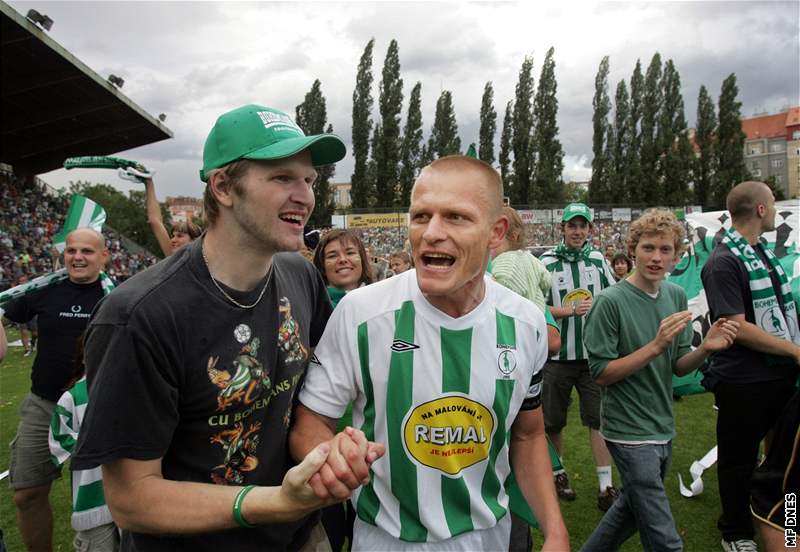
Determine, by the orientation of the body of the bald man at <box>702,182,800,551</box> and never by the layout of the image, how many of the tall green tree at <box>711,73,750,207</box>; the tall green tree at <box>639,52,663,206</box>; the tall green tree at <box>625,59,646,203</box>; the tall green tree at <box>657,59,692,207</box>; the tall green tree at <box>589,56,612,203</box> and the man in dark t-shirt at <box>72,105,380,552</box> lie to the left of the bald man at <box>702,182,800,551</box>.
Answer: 5

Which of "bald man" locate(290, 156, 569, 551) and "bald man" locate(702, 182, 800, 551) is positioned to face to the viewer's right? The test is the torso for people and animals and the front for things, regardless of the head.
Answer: "bald man" locate(702, 182, 800, 551)

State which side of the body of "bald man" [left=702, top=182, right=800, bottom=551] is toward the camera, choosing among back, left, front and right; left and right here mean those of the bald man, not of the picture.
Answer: right

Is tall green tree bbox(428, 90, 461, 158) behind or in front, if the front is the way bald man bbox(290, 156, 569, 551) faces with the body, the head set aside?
behind

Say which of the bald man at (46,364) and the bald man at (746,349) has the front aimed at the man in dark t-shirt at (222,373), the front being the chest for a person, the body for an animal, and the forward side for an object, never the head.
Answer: the bald man at (46,364)

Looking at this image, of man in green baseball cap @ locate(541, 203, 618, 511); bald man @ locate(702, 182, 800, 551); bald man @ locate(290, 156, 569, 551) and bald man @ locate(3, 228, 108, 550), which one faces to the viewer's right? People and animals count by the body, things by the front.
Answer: bald man @ locate(702, 182, 800, 551)

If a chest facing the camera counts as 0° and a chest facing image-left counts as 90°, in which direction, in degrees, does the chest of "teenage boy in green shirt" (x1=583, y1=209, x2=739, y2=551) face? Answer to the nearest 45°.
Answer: approximately 315°

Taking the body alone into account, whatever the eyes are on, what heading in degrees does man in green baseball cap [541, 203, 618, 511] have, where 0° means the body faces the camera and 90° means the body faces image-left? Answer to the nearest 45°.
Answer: approximately 0°
